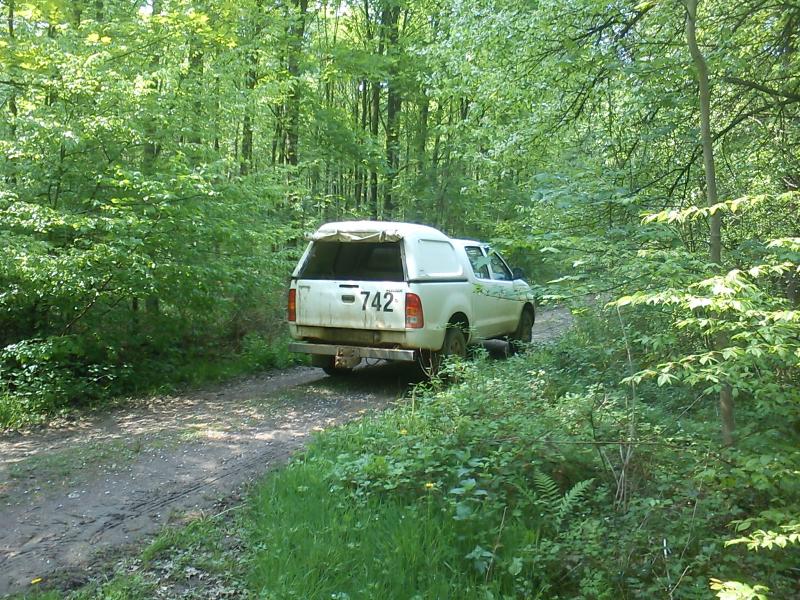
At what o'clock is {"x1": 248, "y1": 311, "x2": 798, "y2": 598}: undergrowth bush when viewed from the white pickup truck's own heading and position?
The undergrowth bush is roughly at 4 o'clock from the white pickup truck.

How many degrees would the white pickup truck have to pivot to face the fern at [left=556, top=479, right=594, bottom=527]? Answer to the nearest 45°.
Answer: approximately 135° to its right

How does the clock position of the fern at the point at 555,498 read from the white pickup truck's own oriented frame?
The fern is roughly at 4 o'clock from the white pickup truck.

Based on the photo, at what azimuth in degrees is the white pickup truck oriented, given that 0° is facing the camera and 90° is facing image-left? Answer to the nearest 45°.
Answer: approximately 225°

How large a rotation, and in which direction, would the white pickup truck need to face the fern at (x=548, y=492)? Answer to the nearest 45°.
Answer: approximately 135° to its right
